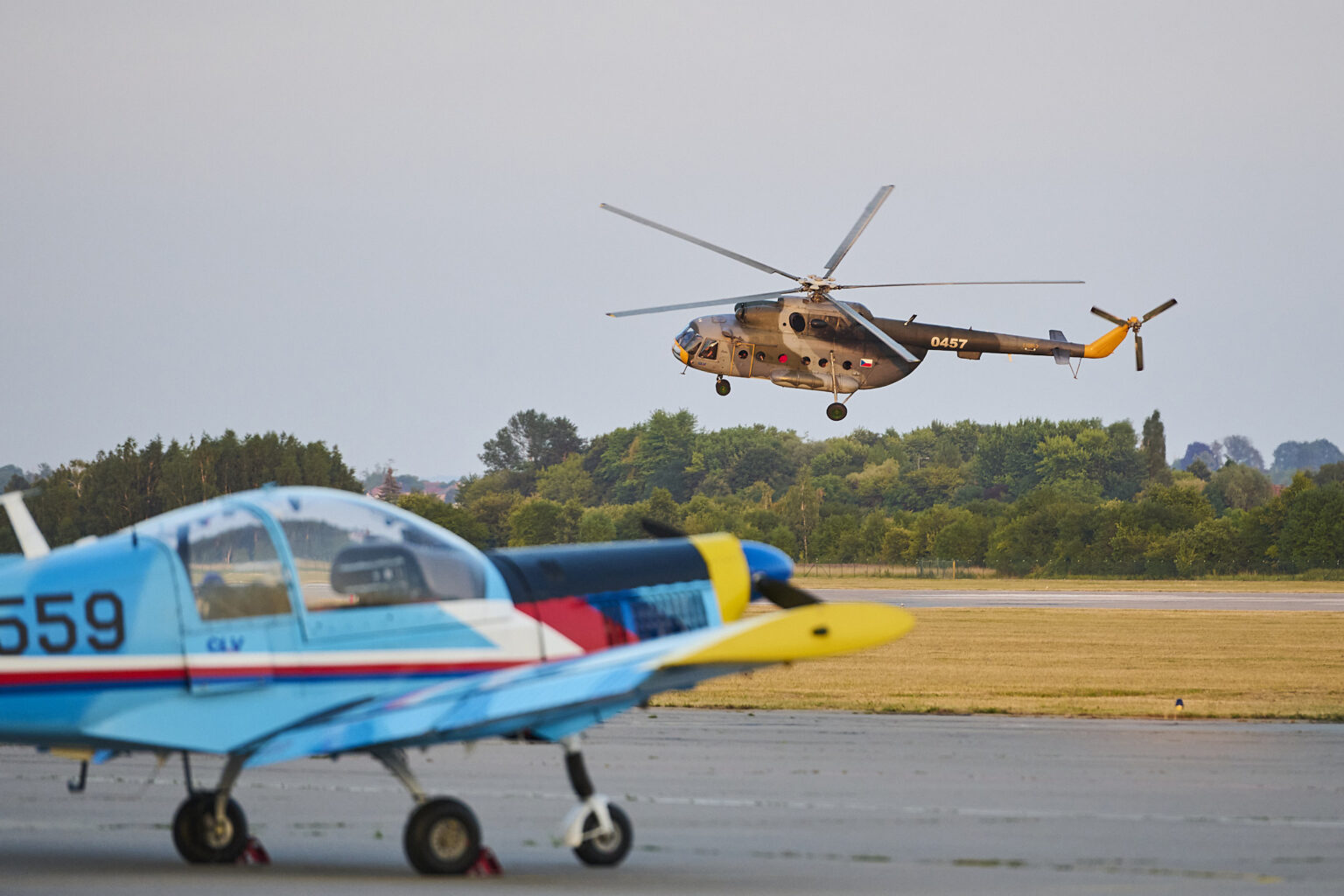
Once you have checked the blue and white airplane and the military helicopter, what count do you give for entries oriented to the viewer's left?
1

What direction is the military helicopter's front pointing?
to the viewer's left

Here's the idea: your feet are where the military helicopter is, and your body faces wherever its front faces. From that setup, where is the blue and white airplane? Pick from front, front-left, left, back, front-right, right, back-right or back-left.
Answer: left

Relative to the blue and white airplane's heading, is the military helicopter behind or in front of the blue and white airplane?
in front

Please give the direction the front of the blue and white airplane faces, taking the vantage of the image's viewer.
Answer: facing away from the viewer and to the right of the viewer
